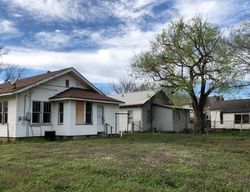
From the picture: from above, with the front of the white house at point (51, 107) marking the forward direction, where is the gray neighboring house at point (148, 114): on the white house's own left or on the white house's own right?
on the white house's own left

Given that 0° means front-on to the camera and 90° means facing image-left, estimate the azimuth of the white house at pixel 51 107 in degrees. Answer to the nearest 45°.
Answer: approximately 315°

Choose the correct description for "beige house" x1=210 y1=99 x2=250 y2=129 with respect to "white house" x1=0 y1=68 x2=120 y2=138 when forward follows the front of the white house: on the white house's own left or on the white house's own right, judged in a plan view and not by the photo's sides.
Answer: on the white house's own left
